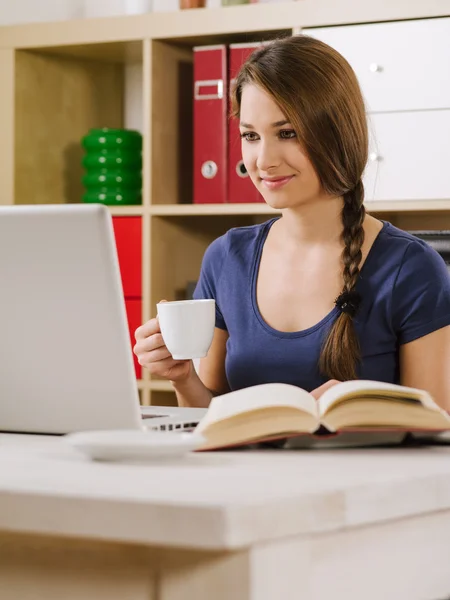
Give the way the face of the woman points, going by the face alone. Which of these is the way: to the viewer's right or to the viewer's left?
to the viewer's left

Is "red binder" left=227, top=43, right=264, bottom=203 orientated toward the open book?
yes

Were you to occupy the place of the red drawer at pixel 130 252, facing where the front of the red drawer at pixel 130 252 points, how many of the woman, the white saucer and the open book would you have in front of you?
3

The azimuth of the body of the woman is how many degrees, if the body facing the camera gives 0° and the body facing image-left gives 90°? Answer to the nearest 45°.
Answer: approximately 45°

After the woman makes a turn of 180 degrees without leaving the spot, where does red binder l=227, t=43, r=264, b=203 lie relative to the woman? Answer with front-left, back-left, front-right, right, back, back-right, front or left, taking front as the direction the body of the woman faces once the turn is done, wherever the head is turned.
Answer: front-left

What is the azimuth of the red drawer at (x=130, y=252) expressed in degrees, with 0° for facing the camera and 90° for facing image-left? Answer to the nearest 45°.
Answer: approximately 0°

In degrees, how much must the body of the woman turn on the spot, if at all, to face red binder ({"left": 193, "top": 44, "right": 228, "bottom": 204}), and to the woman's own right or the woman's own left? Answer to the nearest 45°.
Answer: approximately 135° to the woman's own right
